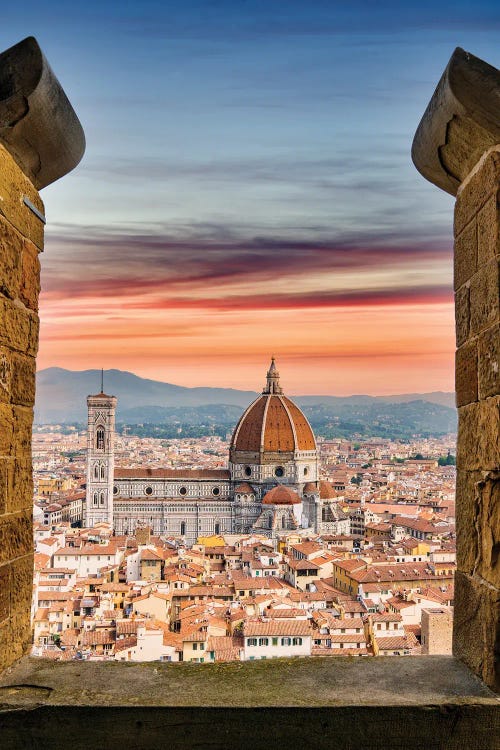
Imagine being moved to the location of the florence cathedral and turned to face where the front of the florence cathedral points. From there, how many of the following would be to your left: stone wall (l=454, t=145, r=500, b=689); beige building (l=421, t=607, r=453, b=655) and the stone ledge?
3

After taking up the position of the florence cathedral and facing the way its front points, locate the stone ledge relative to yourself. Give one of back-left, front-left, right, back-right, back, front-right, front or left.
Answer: left

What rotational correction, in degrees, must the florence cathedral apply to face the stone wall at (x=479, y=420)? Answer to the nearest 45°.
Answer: approximately 90° to its left

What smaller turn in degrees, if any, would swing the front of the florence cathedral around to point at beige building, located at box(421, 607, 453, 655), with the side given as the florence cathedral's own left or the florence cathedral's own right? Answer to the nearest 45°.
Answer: approximately 90° to the florence cathedral's own left

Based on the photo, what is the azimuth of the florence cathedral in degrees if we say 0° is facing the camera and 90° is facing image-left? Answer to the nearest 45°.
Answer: approximately 90°
